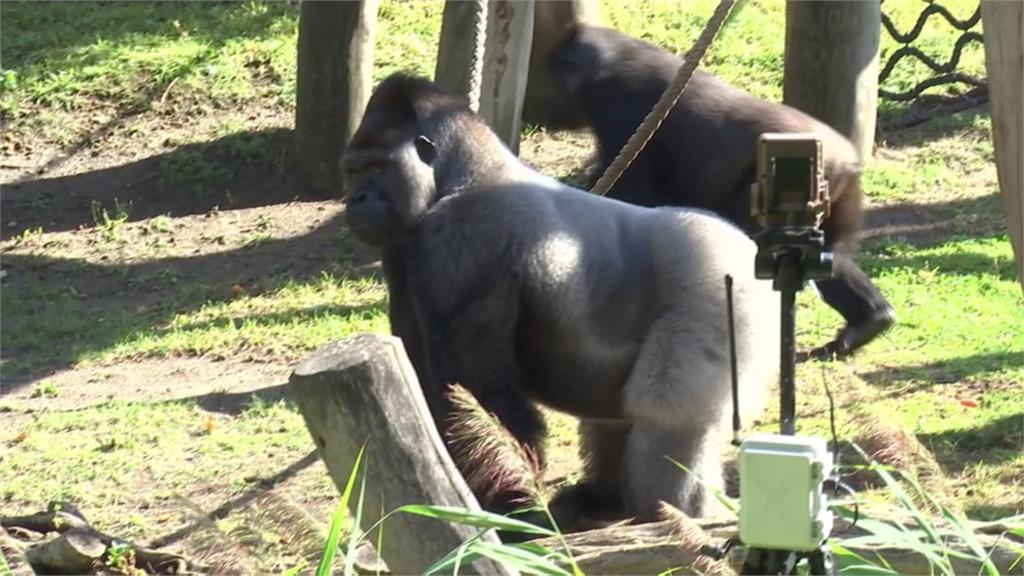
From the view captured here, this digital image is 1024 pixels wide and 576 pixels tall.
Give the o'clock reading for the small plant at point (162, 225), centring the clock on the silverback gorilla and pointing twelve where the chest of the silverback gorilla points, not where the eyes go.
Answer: The small plant is roughly at 2 o'clock from the silverback gorilla.

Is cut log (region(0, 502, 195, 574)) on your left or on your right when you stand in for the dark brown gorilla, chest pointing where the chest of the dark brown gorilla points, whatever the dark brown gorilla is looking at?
on your left

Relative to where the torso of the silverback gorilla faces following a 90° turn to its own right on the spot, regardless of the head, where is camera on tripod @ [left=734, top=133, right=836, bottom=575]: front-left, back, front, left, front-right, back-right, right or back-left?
back

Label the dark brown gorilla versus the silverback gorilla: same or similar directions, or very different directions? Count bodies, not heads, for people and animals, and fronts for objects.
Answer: same or similar directions

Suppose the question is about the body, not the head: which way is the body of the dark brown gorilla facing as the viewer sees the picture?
to the viewer's left

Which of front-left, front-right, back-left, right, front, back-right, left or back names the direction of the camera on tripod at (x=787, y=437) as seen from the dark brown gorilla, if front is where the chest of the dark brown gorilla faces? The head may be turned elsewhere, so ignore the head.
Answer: left

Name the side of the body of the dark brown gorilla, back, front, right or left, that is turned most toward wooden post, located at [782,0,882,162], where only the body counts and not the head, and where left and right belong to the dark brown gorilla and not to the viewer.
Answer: right

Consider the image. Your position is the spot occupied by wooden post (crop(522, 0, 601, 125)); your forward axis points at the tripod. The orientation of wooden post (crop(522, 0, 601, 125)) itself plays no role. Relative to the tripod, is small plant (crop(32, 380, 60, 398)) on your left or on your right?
right

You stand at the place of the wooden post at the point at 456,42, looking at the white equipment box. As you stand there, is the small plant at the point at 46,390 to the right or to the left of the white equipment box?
right

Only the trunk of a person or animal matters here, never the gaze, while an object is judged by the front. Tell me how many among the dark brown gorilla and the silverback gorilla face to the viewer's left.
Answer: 2

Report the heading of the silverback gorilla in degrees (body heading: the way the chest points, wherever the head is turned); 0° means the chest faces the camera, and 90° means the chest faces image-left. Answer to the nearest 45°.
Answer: approximately 90°

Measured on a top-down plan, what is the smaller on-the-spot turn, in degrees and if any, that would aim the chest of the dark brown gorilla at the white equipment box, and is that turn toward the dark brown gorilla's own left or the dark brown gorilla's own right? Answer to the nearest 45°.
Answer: approximately 90° to the dark brown gorilla's own left

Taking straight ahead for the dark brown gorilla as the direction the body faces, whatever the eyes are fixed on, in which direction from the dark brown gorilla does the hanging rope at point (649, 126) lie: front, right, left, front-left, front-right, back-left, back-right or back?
left

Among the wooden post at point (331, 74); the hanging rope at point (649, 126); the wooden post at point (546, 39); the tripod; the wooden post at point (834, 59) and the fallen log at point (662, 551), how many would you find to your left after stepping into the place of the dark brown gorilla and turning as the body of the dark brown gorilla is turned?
3

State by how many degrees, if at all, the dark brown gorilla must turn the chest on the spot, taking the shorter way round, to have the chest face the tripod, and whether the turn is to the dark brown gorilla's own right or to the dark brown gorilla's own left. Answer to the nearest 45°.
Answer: approximately 90° to the dark brown gorilla's own left
